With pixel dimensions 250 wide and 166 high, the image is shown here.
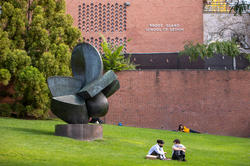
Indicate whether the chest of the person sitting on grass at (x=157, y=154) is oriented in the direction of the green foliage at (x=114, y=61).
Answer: no

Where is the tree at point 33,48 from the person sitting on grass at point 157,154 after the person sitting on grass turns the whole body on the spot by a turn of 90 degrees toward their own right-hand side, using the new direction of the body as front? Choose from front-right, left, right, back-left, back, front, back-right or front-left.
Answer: right

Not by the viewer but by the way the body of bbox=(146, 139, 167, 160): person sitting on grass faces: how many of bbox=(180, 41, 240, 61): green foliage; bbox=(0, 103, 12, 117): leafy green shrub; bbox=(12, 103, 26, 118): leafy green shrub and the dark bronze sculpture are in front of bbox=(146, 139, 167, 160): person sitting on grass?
0

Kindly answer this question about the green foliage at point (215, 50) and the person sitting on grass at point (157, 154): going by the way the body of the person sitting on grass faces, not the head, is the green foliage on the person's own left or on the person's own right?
on the person's own left

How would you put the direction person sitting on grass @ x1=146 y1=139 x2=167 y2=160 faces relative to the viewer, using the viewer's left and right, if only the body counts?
facing the viewer and to the right of the viewer

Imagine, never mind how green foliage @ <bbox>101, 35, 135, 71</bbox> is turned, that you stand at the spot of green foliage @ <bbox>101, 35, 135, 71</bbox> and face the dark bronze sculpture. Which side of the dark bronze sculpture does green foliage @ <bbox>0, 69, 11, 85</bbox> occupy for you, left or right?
right

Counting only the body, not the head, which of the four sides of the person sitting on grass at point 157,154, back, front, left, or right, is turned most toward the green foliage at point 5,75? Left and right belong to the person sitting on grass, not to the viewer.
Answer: back

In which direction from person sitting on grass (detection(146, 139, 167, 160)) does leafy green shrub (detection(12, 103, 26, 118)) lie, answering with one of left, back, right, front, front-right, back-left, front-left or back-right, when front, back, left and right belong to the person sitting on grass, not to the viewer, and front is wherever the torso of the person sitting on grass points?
back

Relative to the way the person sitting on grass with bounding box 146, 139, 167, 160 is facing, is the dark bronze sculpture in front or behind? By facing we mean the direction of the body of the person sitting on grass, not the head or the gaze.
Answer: behind

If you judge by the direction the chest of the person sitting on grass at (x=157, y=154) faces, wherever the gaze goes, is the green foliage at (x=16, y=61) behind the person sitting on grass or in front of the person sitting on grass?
behind

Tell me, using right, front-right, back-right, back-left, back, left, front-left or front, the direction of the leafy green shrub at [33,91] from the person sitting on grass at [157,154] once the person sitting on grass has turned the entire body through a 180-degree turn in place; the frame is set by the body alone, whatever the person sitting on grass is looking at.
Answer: front

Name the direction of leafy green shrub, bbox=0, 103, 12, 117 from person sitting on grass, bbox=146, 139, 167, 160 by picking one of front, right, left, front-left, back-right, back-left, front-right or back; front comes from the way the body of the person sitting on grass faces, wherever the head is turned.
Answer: back
